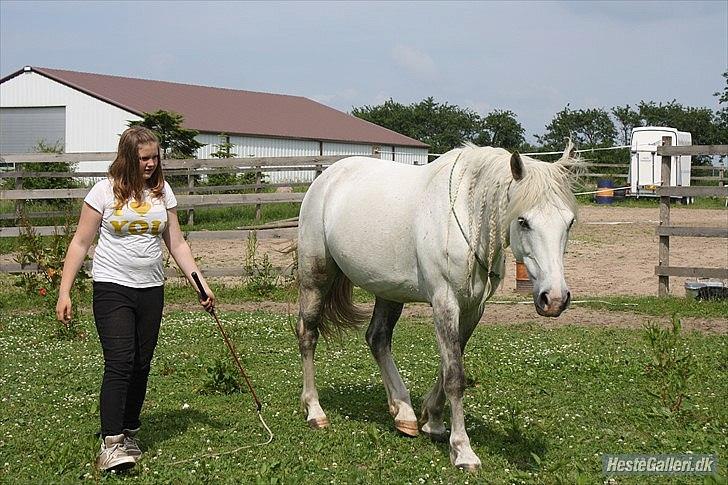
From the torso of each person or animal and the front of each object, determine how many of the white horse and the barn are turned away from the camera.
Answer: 0

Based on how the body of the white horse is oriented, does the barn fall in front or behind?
behind

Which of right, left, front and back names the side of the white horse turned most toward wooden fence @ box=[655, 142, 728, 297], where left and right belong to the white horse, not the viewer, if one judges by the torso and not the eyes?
left

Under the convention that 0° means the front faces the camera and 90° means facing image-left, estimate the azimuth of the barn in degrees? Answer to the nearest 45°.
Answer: approximately 45°

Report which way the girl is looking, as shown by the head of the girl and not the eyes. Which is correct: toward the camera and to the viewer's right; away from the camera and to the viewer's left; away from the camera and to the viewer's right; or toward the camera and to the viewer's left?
toward the camera and to the viewer's right

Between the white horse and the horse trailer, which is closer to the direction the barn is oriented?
the white horse

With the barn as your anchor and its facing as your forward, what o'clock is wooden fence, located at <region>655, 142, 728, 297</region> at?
The wooden fence is roughly at 10 o'clock from the barn.

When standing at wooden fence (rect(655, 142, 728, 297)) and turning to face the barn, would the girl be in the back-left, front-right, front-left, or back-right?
back-left

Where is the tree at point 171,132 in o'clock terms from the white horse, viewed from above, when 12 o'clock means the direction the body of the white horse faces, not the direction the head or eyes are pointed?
The tree is roughly at 7 o'clock from the white horse.

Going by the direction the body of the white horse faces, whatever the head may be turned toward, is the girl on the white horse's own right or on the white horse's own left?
on the white horse's own right
